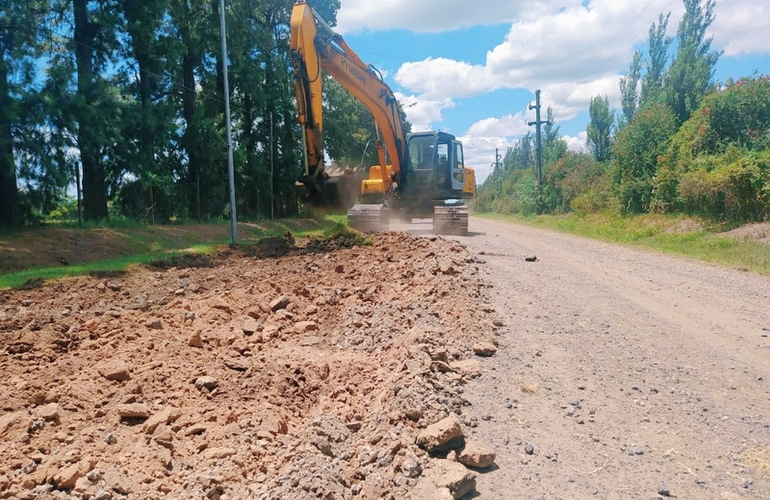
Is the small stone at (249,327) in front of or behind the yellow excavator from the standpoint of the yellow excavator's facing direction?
in front

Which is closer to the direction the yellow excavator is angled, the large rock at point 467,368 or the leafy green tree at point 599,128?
the large rock

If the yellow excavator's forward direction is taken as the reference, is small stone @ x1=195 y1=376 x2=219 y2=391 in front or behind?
in front

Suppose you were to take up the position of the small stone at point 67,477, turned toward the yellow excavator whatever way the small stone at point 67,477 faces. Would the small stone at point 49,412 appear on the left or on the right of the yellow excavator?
left

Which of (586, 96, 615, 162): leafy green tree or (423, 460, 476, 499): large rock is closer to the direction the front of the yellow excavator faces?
the large rock

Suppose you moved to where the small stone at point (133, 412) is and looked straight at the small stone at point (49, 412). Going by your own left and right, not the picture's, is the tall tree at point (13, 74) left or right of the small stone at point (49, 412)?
right

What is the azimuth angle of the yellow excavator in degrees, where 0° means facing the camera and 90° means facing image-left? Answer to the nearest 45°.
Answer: approximately 45°
